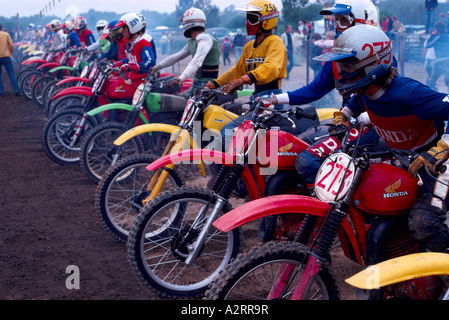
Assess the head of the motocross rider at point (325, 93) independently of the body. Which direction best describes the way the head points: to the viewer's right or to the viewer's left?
to the viewer's left

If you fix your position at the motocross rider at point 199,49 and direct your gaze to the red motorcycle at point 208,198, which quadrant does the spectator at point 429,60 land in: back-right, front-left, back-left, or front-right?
back-left

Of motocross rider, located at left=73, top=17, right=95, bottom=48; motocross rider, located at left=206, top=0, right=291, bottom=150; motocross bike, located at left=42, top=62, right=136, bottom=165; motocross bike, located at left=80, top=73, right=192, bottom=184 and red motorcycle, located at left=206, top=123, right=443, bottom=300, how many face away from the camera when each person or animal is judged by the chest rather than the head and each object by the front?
0

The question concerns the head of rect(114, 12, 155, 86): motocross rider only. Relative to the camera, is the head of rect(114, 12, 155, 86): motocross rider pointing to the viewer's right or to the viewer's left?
to the viewer's left

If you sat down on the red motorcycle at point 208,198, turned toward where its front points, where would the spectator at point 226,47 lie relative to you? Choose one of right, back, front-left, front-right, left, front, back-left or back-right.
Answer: back-right

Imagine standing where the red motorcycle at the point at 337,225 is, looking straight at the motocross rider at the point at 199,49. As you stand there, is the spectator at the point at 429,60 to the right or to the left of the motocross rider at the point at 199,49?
right

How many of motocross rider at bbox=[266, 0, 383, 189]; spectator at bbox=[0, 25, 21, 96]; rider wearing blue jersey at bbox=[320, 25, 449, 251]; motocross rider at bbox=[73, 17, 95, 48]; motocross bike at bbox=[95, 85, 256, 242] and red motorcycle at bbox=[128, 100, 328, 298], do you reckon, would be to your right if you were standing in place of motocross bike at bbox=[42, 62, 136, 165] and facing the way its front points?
2

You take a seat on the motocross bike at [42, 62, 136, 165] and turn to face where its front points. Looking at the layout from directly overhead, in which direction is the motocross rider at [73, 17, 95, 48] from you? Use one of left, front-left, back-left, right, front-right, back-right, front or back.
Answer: right

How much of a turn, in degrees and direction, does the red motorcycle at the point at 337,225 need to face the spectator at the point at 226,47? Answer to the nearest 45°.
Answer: approximately 135° to its right

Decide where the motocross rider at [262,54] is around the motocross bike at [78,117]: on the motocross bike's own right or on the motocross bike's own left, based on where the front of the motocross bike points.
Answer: on the motocross bike's own left

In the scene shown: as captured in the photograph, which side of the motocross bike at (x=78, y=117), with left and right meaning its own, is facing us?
left

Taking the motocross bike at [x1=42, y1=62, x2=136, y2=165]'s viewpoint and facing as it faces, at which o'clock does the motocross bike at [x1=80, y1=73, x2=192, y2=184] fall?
the motocross bike at [x1=80, y1=73, x2=192, y2=184] is roughly at 8 o'clock from the motocross bike at [x1=42, y1=62, x2=136, y2=165].

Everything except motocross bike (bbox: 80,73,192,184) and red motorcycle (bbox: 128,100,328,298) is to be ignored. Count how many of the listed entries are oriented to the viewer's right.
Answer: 0

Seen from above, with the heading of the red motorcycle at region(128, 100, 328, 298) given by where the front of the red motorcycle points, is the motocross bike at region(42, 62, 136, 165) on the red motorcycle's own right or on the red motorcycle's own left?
on the red motorcycle's own right

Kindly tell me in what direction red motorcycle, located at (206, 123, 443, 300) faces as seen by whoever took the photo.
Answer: facing the viewer and to the left of the viewer

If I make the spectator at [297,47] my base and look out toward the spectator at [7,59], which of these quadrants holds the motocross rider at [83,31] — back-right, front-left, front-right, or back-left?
front-left
